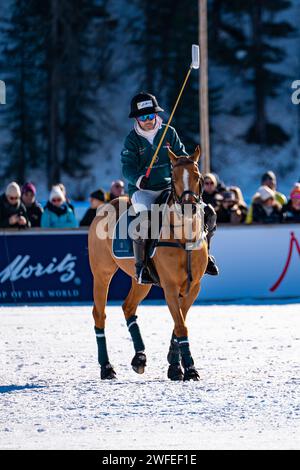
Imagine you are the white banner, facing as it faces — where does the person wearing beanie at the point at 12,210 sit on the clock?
The person wearing beanie is roughly at 3 o'clock from the white banner.

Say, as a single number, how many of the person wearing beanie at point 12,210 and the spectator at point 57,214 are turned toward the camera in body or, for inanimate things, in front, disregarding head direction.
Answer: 2

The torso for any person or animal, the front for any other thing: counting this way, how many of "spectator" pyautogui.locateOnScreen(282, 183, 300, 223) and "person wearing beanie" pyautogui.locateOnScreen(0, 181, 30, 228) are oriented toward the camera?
2

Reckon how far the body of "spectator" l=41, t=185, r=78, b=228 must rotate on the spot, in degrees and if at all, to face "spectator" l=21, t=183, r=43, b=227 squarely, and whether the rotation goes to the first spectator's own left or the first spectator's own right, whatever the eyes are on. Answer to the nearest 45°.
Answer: approximately 135° to the first spectator's own right

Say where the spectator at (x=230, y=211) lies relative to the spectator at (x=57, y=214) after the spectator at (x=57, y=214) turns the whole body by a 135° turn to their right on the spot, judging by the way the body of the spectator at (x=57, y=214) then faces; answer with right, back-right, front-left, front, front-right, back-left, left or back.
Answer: back-right

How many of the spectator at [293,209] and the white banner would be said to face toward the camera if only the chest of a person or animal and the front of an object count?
2

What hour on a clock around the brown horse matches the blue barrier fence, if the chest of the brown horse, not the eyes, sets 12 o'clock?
The blue barrier fence is roughly at 7 o'clock from the brown horse.

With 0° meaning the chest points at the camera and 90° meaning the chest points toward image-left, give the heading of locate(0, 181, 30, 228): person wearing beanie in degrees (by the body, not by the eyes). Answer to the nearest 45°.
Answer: approximately 0°
